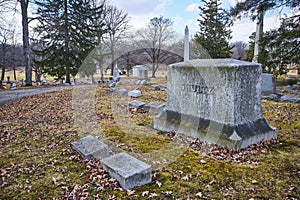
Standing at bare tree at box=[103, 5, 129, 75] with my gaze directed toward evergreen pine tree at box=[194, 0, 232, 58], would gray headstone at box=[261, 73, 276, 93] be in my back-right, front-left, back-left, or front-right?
front-right

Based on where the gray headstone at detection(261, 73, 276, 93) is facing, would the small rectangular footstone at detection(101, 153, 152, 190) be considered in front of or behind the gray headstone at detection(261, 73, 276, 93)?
in front

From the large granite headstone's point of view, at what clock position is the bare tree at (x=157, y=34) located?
The bare tree is roughly at 4 o'clock from the large granite headstone.

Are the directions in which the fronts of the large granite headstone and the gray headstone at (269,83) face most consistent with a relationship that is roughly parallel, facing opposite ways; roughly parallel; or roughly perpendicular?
roughly parallel

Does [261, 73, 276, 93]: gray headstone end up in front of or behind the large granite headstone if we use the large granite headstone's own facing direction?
behind

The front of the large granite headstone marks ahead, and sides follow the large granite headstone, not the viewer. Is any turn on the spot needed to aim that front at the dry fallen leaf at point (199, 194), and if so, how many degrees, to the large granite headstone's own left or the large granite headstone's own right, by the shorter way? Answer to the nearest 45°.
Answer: approximately 45° to the large granite headstone's own left

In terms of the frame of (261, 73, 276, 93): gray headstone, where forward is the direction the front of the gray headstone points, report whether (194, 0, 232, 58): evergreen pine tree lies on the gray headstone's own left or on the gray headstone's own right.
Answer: on the gray headstone's own right

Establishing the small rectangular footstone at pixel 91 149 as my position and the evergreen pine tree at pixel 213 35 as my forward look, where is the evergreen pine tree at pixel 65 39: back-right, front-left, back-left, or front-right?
front-left

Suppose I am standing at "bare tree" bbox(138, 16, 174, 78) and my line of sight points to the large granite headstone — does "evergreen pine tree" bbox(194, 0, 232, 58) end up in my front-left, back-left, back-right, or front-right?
front-left

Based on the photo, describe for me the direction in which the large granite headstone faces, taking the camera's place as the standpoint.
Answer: facing the viewer and to the left of the viewer

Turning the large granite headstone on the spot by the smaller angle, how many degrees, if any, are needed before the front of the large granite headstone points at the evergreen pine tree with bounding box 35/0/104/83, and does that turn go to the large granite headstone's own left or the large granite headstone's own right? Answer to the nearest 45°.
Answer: approximately 90° to the large granite headstone's own right

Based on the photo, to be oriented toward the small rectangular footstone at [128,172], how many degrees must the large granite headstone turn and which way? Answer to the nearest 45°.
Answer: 0° — it already faces it

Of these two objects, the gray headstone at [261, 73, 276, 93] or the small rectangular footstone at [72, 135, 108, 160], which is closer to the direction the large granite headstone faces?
the small rectangular footstone

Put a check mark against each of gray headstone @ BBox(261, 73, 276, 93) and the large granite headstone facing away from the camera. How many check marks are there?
0
